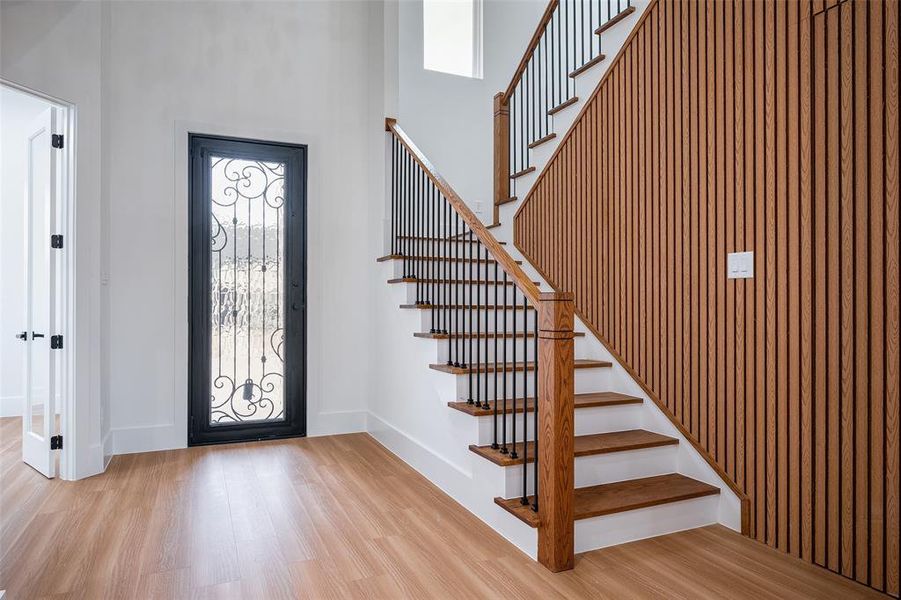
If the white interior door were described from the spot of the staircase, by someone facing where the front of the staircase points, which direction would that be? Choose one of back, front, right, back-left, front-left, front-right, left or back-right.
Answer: back-right

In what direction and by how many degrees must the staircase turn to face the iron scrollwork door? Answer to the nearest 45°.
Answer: approximately 180°

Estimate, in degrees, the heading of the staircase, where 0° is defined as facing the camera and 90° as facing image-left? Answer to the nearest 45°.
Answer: approximately 315°
